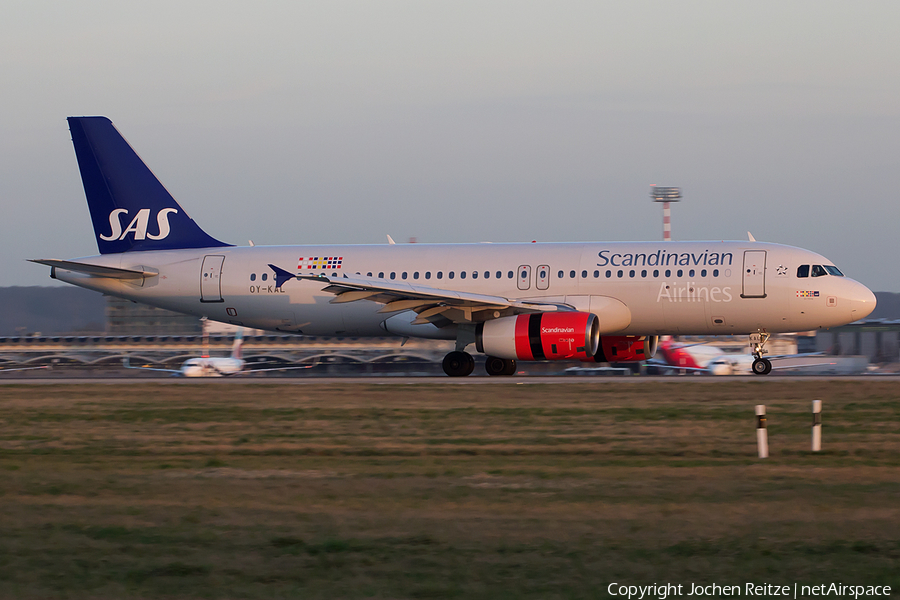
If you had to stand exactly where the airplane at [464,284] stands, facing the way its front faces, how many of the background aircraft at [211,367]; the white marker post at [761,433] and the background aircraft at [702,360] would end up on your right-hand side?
1

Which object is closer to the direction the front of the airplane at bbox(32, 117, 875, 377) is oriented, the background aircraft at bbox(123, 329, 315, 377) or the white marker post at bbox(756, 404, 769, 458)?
the white marker post

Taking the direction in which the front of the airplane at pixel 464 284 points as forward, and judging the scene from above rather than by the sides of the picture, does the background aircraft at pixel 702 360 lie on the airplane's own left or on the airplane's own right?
on the airplane's own left

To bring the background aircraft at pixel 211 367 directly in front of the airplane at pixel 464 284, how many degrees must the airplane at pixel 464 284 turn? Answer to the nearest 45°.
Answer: approximately 135° to its left

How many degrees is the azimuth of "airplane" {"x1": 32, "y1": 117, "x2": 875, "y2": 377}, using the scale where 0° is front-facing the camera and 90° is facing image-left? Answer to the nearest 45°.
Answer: approximately 270°

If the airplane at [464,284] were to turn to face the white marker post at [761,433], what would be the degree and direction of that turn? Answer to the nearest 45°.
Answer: approximately 90° to its right

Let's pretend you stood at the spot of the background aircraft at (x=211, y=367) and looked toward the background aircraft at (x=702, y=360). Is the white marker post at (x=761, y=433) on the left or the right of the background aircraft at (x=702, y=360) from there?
right

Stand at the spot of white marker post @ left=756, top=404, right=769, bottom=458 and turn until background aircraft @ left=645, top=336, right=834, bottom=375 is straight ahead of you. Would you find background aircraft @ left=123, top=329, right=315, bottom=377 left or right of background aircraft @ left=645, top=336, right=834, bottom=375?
left
